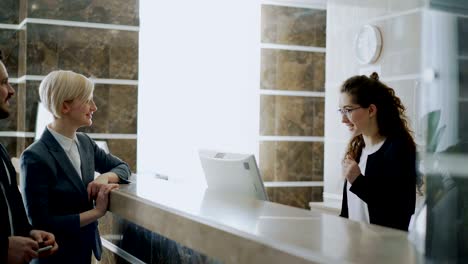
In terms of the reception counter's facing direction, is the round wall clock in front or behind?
behind

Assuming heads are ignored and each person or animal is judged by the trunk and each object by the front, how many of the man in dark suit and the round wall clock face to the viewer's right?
1

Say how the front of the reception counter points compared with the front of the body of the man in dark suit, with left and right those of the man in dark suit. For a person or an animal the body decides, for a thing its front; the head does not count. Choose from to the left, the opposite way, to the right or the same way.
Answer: the opposite way

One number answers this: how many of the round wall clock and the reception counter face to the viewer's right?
0

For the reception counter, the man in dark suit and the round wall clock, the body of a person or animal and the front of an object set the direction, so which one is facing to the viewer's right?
the man in dark suit

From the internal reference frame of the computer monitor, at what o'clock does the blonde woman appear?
The blonde woman is roughly at 7 o'clock from the computer monitor.

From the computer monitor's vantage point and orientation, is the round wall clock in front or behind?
in front

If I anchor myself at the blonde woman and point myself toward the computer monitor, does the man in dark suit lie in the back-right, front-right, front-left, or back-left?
back-right

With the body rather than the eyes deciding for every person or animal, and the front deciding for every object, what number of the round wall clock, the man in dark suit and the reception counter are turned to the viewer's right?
1

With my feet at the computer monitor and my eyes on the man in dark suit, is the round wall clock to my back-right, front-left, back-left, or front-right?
back-right

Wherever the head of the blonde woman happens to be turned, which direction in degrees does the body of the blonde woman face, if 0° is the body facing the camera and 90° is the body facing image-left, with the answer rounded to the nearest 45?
approximately 315°

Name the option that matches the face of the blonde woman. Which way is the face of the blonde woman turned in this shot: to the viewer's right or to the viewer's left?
to the viewer's right

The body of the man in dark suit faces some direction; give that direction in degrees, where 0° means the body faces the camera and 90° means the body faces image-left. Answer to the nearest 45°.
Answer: approximately 270°

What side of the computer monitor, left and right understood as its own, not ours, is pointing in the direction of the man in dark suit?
back

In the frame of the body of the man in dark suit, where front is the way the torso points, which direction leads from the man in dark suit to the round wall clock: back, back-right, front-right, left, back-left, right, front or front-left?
front-left
